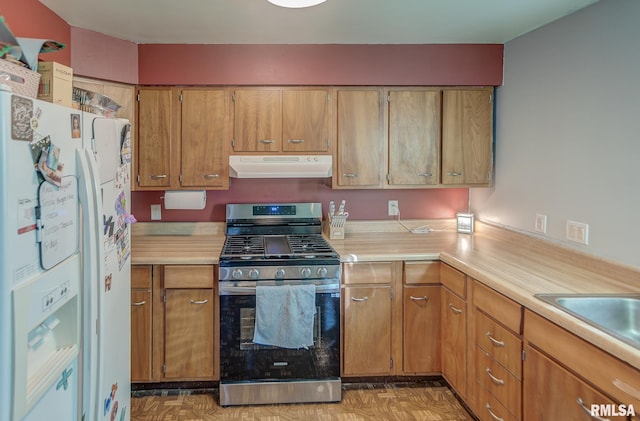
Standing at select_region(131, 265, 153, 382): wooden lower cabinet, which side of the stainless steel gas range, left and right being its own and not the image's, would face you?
right

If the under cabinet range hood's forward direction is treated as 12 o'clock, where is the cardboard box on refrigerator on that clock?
The cardboard box on refrigerator is roughly at 1 o'clock from the under cabinet range hood.

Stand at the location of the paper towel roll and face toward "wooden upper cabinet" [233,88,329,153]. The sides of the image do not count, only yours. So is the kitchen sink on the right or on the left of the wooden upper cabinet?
right

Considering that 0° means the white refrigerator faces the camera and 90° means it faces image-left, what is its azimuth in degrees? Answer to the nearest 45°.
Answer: approximately 315°

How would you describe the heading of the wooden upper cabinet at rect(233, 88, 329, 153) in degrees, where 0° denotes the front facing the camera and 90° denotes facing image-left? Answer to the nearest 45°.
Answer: approximately 0°

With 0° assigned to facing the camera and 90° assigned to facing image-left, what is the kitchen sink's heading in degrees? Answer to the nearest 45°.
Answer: approximately 45°

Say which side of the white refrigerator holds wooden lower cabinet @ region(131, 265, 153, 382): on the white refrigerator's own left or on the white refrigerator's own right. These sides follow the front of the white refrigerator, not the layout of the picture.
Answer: on the white refrigerator's own left

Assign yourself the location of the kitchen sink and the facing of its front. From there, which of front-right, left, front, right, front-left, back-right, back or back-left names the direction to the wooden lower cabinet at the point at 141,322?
front-right

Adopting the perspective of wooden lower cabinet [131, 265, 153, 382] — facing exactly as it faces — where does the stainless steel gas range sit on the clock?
The stainless steel gas range is roughly at 10 o'clock from the wooden lower cabinet.

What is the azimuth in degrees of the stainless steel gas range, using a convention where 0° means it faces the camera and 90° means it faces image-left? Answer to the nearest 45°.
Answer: approximately 0°

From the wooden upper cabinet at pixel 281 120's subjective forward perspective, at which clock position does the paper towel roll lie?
The paper towel roll is roughly at 3 o'clock from the wooden upper cabinet.
